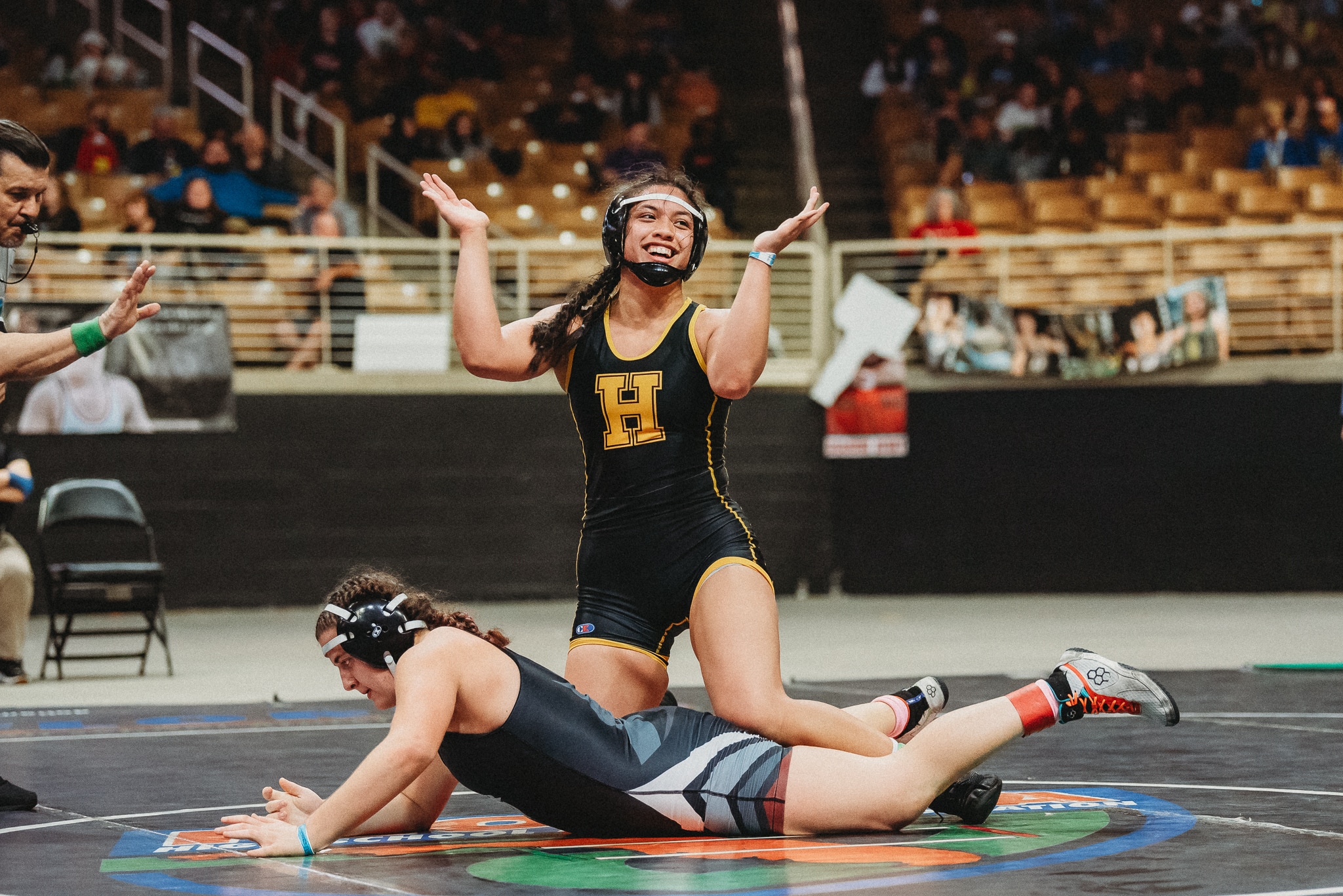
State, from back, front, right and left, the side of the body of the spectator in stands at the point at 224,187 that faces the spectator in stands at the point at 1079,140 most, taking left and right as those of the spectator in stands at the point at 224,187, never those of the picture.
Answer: left

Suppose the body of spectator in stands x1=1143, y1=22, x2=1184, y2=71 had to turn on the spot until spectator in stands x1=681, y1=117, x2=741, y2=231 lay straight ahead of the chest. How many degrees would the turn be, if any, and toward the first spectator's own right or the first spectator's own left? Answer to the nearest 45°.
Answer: approximately 45° to the first spectator's own right

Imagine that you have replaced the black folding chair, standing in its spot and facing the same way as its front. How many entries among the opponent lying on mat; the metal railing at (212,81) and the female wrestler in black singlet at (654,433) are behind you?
1

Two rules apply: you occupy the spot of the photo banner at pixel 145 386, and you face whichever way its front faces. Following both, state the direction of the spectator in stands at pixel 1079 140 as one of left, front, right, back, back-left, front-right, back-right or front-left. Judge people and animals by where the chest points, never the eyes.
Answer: left

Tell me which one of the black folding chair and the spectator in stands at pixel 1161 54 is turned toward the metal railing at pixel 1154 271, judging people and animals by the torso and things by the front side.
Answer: the spectator in stands

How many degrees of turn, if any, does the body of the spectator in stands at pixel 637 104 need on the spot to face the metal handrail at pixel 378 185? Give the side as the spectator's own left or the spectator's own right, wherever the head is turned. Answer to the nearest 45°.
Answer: approximately 45° to the spectator's own right

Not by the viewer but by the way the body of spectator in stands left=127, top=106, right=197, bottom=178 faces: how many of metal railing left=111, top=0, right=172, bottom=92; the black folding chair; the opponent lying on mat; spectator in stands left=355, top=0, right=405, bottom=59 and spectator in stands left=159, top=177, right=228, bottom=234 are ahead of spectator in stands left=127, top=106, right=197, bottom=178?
3

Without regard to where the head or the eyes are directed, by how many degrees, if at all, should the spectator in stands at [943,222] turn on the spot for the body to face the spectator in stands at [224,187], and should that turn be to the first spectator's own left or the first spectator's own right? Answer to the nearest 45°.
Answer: approximately 90° to the first spectator's own right

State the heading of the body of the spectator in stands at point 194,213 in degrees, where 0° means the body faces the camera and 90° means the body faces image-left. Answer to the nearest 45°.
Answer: approximately 0°

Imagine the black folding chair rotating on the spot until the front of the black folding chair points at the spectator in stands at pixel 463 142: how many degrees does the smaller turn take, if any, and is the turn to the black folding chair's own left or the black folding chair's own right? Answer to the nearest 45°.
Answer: approximately 135° to the black folding chair's own left

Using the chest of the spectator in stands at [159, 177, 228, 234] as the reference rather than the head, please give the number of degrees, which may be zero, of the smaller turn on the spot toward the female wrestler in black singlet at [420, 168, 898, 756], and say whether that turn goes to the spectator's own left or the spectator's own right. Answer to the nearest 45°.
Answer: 0° — they already face them

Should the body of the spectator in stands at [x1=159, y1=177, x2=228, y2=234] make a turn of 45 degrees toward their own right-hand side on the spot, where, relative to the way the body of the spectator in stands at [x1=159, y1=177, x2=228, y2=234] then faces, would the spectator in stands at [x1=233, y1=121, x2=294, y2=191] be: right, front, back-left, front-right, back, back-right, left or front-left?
back

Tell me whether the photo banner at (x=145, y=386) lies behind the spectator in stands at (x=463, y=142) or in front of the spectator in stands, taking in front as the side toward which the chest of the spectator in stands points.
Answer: in front
